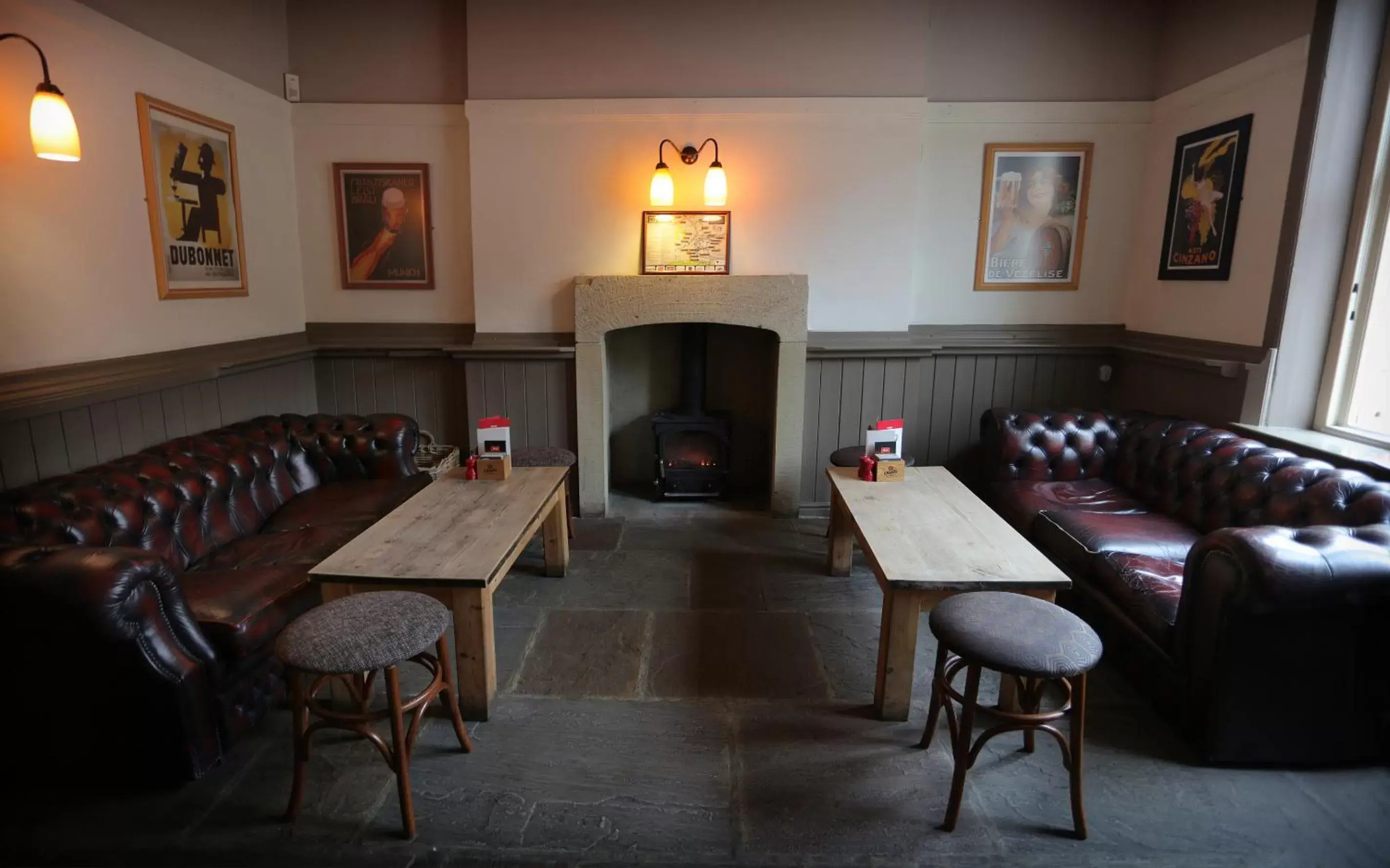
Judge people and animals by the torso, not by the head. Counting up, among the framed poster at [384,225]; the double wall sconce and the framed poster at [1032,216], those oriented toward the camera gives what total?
3

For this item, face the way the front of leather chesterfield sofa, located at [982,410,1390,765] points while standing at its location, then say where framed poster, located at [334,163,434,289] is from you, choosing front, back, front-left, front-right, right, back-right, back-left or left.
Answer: front-right

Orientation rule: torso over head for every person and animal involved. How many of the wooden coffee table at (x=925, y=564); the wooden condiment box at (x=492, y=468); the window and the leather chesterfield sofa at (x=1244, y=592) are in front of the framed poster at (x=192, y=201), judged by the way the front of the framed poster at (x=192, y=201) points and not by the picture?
4

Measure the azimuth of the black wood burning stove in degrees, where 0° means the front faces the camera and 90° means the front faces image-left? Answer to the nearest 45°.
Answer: approximately 0°

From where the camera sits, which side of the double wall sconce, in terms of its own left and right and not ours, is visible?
front

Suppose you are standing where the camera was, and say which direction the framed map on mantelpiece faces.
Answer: facing the viewer

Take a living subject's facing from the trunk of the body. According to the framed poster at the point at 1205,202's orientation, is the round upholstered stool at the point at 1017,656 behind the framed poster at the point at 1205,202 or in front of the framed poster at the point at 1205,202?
in front

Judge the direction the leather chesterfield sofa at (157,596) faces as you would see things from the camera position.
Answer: facing the viewer and to the right of the viewer

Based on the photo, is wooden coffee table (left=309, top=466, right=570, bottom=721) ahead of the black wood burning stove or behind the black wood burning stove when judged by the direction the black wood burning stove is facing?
ahead

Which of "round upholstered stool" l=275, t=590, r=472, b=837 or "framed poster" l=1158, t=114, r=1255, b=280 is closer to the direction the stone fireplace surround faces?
the round upholstered stool

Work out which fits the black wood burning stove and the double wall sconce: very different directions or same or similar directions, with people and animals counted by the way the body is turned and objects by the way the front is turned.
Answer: same or similar directions

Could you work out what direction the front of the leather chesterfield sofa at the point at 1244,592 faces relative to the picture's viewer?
facing the viewer and to the left of the viewer

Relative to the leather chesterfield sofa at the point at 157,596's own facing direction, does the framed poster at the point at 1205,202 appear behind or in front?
in front

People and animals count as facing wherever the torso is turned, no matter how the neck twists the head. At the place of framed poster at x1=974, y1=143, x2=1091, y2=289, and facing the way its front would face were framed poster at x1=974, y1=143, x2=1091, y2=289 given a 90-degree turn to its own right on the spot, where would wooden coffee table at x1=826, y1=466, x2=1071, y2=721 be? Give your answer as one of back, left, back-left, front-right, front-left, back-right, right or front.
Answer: left

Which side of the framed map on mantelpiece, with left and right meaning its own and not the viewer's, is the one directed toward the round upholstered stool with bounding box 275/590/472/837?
front

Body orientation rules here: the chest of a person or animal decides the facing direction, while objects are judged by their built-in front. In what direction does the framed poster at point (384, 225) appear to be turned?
toward the camera

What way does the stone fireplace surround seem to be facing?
toward the camera
